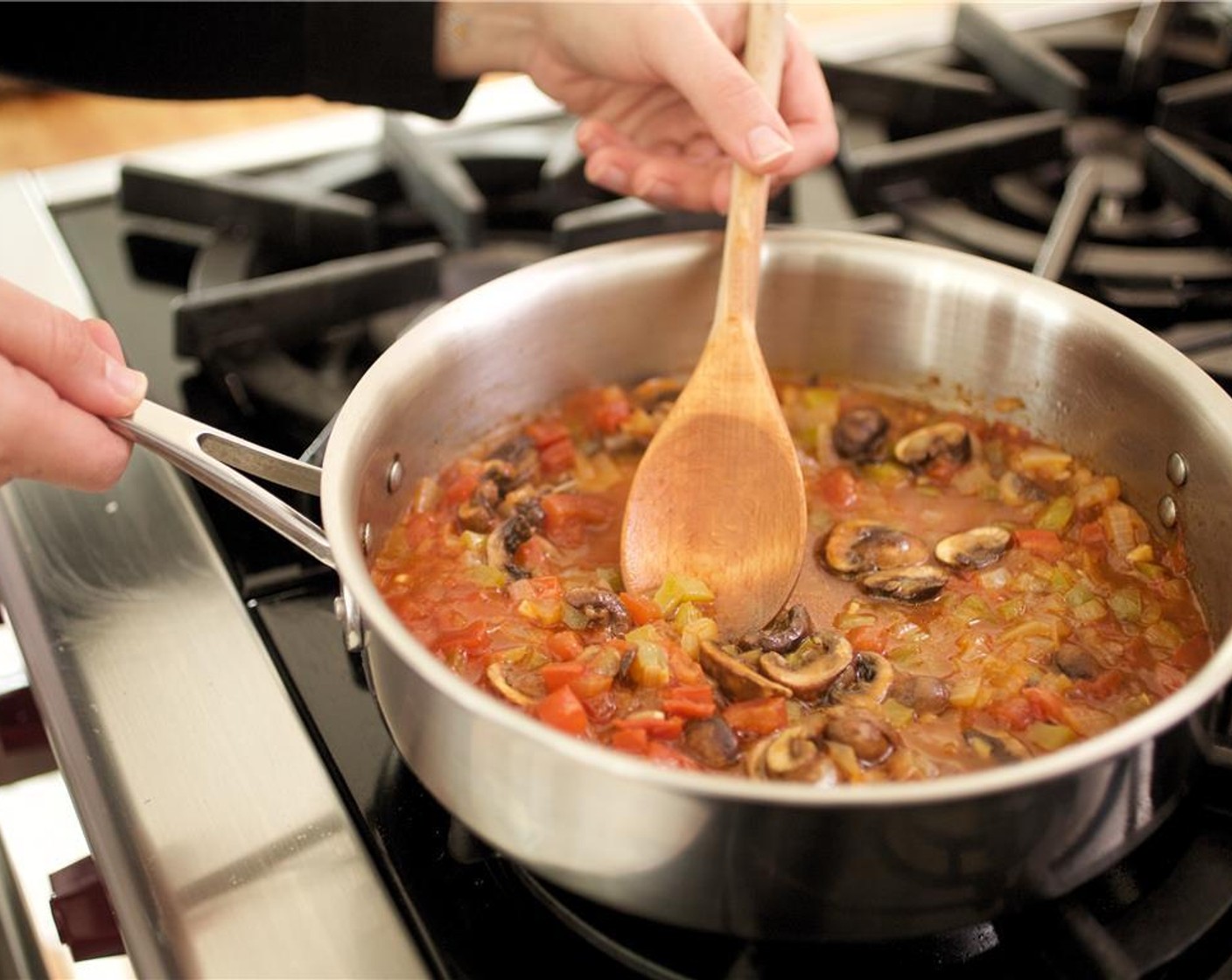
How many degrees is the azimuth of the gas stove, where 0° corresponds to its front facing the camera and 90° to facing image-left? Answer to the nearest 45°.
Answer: approximately 45°
